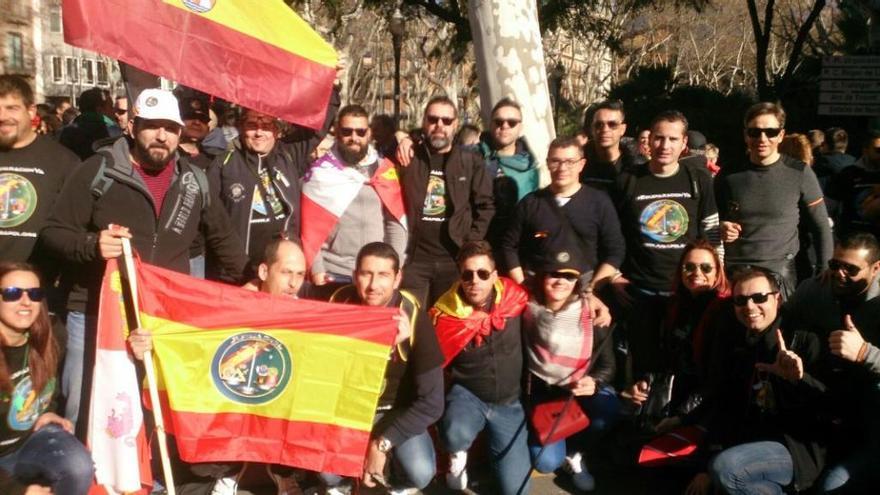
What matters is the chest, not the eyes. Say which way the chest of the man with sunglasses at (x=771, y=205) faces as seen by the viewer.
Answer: toward the camera

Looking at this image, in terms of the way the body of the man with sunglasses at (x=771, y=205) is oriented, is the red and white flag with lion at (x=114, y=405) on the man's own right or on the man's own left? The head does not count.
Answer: on the man's own right

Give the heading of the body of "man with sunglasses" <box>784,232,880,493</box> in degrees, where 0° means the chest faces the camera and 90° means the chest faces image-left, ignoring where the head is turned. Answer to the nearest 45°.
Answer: approximately 45°

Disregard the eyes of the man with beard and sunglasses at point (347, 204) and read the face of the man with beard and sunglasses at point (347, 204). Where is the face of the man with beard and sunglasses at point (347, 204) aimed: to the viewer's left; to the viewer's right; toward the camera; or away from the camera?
toward the camera

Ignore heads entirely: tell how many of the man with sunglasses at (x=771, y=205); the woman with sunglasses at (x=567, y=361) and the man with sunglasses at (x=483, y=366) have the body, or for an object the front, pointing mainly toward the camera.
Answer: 3

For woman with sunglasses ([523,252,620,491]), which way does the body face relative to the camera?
toward the camera

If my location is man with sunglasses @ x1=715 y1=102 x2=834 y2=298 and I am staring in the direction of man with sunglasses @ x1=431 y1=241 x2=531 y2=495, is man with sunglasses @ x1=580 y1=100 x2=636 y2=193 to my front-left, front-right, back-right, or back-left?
front-right

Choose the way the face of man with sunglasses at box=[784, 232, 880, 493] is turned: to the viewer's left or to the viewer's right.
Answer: to the viewer's left

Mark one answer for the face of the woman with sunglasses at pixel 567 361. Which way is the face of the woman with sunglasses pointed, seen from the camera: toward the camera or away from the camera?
toward the camera

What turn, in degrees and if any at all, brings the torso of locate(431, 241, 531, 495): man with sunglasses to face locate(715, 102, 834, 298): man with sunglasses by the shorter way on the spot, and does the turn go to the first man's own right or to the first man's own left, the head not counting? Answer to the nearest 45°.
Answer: approximately 90° to the first man's own left

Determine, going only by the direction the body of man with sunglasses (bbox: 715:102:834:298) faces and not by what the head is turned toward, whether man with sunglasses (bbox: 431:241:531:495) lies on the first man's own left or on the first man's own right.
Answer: on the first man's own right

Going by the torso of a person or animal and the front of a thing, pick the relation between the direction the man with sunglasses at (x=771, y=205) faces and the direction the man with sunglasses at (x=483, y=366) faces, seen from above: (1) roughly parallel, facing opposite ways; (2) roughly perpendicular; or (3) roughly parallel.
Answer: roughly parallel

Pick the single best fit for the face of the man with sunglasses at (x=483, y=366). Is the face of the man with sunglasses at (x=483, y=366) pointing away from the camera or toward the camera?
toward the camera

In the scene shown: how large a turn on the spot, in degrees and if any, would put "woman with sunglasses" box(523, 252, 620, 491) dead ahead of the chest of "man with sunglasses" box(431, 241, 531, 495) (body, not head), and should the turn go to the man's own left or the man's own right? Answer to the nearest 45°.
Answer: approximately 90° to the man's own left

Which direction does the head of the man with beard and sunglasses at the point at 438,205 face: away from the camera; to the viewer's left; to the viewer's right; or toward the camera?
toward the camera
